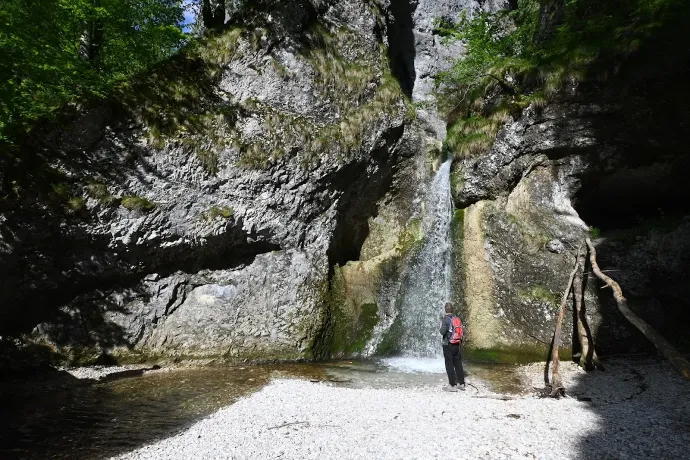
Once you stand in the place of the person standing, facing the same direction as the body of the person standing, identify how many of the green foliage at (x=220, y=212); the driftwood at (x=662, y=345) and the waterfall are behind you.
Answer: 1

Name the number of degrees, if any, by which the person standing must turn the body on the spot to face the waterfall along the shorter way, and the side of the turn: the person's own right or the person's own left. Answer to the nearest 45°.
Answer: approximately 45° to the person's own right

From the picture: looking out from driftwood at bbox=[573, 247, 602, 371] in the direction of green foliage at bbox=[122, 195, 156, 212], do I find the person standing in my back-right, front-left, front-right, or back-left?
front-left

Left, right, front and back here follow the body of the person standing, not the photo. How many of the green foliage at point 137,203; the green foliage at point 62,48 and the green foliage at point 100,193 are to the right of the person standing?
0

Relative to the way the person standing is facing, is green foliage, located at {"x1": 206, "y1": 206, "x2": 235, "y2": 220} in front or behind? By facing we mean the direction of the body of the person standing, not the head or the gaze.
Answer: in front

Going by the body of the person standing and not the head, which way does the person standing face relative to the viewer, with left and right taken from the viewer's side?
facing away from the viewer and to the left of the viewer

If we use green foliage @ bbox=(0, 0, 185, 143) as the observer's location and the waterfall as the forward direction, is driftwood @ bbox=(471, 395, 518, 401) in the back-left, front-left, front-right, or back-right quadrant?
front-right

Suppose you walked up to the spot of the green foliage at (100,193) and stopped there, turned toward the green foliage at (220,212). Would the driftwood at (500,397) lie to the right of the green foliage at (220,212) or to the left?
right

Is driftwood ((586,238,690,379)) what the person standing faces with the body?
no

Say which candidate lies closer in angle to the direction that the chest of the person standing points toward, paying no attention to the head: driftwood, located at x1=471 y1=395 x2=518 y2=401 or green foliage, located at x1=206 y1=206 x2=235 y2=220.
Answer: the green foliage

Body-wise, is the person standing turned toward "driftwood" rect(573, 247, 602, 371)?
no

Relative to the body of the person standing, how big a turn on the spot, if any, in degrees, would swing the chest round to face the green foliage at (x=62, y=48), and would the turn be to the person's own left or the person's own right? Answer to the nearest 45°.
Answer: approximately 45° to the person's own left

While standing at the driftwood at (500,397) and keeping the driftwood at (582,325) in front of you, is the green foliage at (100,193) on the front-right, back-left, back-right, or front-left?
back-left

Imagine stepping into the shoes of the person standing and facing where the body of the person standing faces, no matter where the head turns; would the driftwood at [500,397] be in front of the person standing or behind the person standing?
behind

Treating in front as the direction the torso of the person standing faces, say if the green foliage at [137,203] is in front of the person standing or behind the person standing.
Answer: in front
